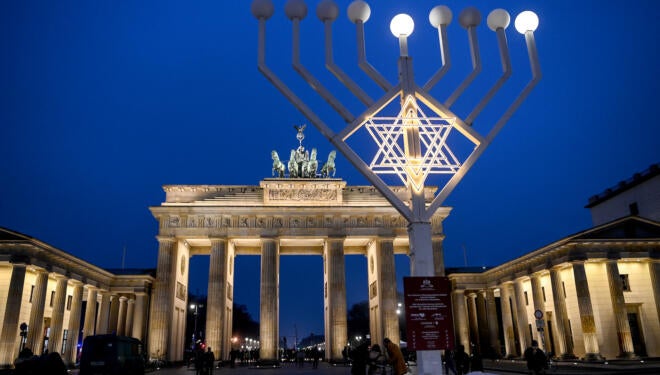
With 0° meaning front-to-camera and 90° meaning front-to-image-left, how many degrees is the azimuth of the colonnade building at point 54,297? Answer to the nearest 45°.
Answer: approximately 315°

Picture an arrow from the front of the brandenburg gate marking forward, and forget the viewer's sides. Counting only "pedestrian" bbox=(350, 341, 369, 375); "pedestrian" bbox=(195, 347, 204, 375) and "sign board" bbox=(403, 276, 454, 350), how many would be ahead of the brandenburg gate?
3

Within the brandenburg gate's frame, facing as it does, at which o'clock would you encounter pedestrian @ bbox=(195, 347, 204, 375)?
The pedestrian is roughly at 12 o'clock from the brandenburg gate.

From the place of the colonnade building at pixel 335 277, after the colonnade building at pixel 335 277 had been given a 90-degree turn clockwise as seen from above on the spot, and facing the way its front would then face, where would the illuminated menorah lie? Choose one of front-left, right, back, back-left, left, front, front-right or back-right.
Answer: left

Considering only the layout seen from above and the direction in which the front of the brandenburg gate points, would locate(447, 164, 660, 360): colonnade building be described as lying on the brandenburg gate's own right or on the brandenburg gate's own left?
on the brandenburg gate's own left

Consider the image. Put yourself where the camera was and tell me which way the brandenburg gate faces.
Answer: facing the viewer

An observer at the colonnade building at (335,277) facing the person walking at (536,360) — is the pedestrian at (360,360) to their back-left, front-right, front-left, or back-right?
front-right

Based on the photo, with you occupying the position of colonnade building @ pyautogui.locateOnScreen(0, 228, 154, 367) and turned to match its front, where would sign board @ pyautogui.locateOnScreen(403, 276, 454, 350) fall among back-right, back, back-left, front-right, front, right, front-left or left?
front-right

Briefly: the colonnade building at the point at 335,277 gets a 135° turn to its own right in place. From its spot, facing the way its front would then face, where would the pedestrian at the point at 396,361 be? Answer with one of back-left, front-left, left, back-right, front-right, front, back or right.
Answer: back-left

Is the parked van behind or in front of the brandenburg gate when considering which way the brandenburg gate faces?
in front

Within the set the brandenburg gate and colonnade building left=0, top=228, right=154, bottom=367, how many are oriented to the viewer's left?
0

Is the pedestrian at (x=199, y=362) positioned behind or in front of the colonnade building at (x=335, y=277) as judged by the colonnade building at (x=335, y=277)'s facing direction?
in front

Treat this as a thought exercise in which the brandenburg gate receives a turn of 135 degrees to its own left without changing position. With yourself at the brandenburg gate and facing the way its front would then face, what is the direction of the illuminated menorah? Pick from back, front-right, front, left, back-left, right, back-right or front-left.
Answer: back-right

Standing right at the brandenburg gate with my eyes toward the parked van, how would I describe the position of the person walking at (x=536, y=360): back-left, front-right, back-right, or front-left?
front-left

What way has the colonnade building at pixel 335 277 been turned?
toward the camera

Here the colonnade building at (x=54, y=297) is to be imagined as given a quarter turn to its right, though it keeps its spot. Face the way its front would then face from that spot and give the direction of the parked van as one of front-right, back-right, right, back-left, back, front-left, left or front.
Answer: front-left

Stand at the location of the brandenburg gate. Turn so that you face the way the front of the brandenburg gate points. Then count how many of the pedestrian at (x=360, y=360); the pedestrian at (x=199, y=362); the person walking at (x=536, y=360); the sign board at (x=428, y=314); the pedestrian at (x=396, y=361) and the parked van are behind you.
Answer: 0

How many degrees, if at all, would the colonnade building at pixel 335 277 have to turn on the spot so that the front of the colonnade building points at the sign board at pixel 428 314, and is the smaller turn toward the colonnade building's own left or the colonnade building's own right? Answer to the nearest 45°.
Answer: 0° — it already faces it
